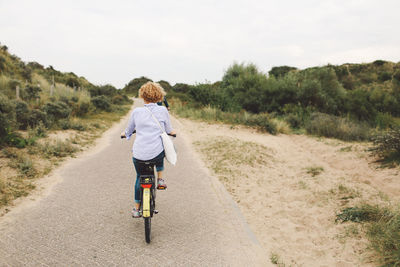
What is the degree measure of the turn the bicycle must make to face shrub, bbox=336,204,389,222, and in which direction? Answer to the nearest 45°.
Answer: approximately 90° to its right

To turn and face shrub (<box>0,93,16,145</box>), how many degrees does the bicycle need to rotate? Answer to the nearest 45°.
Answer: approximately 45° to its left

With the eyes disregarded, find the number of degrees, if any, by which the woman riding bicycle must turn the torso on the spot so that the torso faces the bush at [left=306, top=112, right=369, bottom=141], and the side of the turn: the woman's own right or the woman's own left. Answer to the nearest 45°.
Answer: approximately 45° to the woman's own right

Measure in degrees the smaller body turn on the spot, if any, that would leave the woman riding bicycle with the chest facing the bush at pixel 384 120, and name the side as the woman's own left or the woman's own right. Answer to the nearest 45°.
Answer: approximately 45° to the woman's own right

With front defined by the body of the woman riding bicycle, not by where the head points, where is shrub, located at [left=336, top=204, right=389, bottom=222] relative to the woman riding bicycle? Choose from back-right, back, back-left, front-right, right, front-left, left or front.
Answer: right

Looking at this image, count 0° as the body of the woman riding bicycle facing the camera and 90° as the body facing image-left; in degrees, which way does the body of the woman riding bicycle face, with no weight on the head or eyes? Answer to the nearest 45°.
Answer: approximately 180°

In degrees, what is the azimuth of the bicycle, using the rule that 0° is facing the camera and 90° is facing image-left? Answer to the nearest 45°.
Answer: approximately 180°

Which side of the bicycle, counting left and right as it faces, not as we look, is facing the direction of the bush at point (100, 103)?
front

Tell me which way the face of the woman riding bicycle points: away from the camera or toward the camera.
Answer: away from the camera
